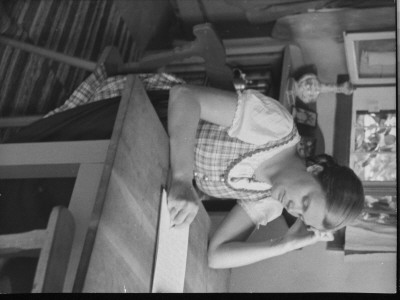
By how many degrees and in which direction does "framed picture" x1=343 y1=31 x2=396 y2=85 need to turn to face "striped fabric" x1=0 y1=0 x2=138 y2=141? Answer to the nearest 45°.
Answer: approximately 90° to its right

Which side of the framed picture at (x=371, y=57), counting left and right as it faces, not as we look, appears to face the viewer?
front
